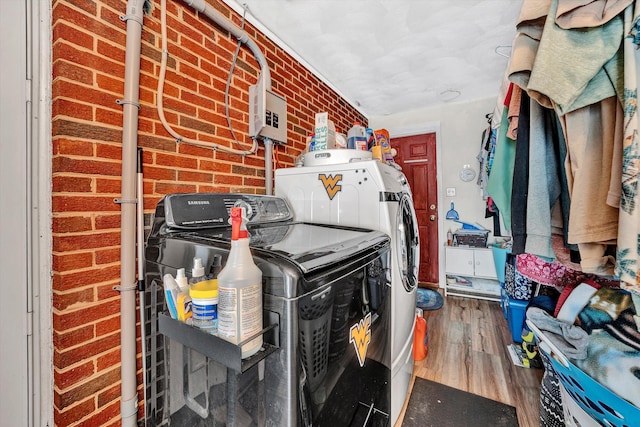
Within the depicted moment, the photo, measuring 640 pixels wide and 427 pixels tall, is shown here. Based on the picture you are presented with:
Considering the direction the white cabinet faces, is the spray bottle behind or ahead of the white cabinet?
ahead

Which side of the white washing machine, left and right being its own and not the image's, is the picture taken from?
right

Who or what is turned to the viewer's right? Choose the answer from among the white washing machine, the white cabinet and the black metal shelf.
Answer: the white washing machine

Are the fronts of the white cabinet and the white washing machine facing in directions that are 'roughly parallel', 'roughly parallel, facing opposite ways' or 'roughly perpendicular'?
roughly perpendicular

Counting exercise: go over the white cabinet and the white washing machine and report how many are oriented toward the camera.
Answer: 1

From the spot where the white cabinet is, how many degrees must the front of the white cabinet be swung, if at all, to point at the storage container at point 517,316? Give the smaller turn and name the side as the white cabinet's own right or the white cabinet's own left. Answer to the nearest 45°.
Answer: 0° — it already faces it

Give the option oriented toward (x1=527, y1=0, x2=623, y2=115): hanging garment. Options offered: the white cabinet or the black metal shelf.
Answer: the white cabinet

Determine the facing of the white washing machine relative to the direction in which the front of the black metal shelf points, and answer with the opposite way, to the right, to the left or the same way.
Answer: to the left

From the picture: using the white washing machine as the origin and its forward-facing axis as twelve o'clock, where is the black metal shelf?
The black metal shelf is roughly at 4 o'clock from the white washing machine.

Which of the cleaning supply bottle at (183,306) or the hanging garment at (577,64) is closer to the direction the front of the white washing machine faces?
the hanging garment

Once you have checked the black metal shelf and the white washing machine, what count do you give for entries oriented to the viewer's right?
1

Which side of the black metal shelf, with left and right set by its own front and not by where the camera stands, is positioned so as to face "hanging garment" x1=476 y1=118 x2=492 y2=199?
back
